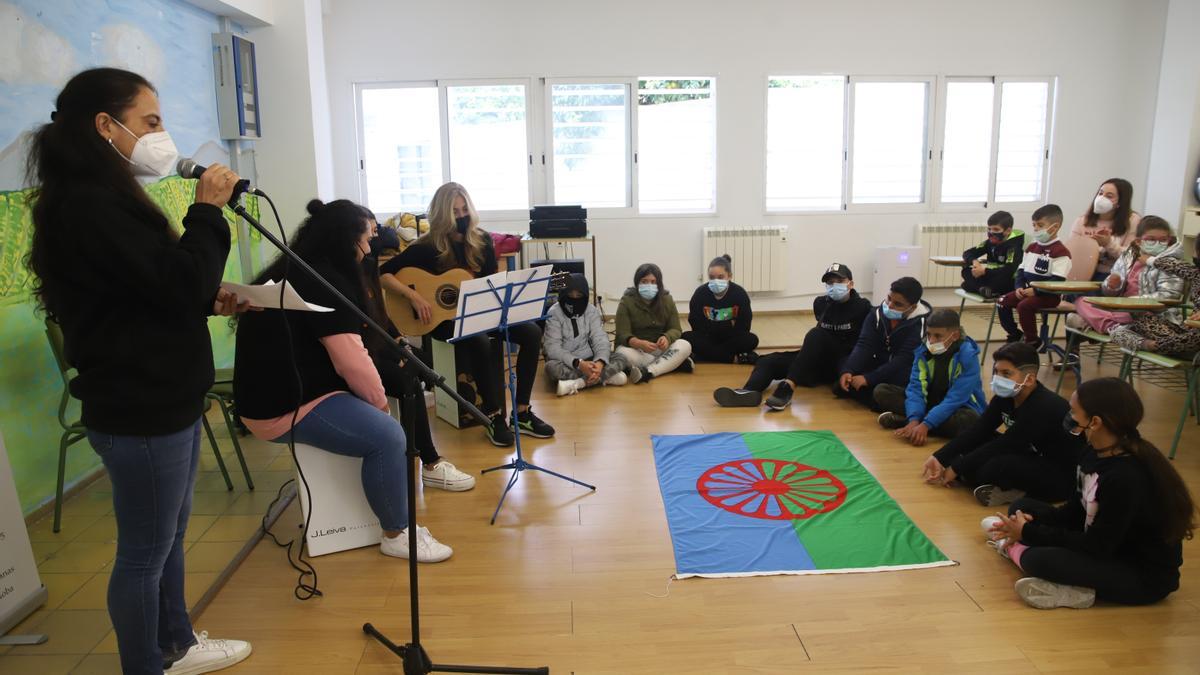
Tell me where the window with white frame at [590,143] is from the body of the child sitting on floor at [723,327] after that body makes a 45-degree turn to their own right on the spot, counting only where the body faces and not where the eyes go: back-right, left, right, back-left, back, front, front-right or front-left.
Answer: right

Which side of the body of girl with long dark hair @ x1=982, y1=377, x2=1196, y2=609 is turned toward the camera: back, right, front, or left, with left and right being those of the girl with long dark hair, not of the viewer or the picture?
left

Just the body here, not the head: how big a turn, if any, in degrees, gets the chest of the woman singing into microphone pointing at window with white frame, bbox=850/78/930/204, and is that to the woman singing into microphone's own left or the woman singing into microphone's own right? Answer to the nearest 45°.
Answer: approximately 45° to the woman singing into microphone's own left

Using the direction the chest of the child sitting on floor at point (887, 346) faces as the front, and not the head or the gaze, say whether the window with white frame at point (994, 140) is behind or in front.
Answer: behind

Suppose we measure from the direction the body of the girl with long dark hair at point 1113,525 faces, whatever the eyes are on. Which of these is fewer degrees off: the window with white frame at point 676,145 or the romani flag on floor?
the romani flag on floor

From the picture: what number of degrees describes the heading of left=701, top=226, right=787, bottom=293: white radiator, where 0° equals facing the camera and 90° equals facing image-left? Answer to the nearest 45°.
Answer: approximately 0°

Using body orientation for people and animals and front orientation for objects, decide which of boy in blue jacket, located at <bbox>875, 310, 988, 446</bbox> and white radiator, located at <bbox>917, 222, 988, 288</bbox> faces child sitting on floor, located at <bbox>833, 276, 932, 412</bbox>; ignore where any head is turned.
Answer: the white radiator

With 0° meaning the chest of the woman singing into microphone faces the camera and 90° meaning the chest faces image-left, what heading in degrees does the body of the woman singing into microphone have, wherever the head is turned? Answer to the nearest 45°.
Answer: approximately 270°

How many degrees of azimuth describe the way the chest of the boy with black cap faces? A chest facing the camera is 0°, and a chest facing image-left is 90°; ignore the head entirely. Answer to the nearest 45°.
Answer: approximately 45°
